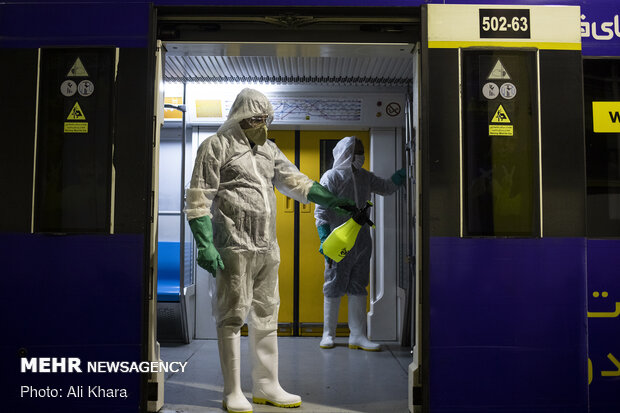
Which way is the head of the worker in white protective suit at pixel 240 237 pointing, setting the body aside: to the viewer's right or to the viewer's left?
to the viewer's right

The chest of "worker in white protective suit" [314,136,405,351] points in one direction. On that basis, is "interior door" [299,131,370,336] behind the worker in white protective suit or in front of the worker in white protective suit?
behind

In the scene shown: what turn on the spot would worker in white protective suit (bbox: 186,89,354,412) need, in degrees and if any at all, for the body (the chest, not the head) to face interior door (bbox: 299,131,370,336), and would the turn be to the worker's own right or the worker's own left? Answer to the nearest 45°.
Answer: approximately 135° to the worker's own left

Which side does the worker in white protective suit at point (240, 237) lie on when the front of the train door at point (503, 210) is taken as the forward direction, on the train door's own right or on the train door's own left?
on the train door's own right

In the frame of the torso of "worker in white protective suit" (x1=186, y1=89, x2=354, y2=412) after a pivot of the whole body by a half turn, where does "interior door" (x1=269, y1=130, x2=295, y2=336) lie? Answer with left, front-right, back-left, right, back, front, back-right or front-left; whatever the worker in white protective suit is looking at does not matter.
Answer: front-right

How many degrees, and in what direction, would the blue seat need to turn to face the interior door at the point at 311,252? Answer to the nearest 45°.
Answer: approximately 90° to its left
